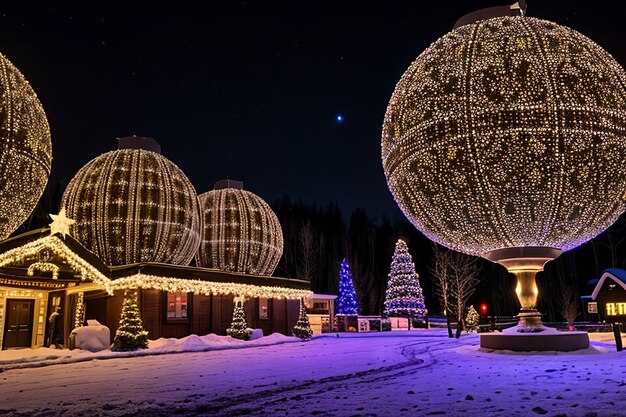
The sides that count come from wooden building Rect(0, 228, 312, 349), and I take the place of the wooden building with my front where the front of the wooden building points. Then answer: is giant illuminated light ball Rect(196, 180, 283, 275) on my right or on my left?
on my left

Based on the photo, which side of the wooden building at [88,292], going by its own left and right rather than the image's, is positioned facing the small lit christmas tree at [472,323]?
left

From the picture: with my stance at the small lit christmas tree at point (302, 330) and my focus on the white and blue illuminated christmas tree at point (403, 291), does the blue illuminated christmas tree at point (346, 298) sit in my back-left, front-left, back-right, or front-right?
front-left

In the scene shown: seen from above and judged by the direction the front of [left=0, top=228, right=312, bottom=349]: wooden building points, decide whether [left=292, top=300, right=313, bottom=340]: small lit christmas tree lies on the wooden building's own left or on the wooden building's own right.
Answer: on the wooden building's own left

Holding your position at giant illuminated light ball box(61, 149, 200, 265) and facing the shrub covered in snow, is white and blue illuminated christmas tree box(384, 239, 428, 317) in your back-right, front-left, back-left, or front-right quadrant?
back-left

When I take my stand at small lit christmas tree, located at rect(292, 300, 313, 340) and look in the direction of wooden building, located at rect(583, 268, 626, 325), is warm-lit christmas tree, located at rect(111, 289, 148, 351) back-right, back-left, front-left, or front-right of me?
back-right

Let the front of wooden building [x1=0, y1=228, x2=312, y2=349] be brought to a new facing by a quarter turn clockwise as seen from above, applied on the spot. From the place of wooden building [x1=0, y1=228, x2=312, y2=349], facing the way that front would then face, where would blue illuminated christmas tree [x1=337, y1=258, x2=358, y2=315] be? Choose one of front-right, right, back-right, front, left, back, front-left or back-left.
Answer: back

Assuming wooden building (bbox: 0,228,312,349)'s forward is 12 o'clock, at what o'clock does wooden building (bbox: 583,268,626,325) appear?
wooden building (bbox: 583,268,626,325) is roughly at 10 o'clock from wooden building (bbox: 0,228,312,349).

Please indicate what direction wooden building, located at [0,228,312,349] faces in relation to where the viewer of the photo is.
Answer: facing the viewer and to the right of the viewer

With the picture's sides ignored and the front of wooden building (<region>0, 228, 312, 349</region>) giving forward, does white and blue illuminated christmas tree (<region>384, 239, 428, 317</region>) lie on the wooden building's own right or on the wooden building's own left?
on the wooden building's own left

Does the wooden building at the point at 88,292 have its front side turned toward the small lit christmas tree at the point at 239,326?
no
